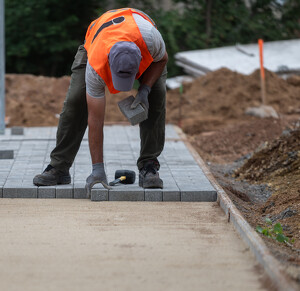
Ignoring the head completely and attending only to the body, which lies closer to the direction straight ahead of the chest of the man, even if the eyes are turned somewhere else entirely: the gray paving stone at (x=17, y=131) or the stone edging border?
the stone edging border

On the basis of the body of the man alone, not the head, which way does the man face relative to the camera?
toward the camera

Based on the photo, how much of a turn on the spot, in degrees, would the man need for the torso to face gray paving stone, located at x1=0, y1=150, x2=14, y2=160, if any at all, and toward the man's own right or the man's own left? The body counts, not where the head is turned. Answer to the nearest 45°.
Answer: approximately 135° to the man's own right

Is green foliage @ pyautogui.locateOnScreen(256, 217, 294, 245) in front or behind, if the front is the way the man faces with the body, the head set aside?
in front

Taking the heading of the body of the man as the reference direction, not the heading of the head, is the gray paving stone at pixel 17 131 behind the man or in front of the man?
behind
